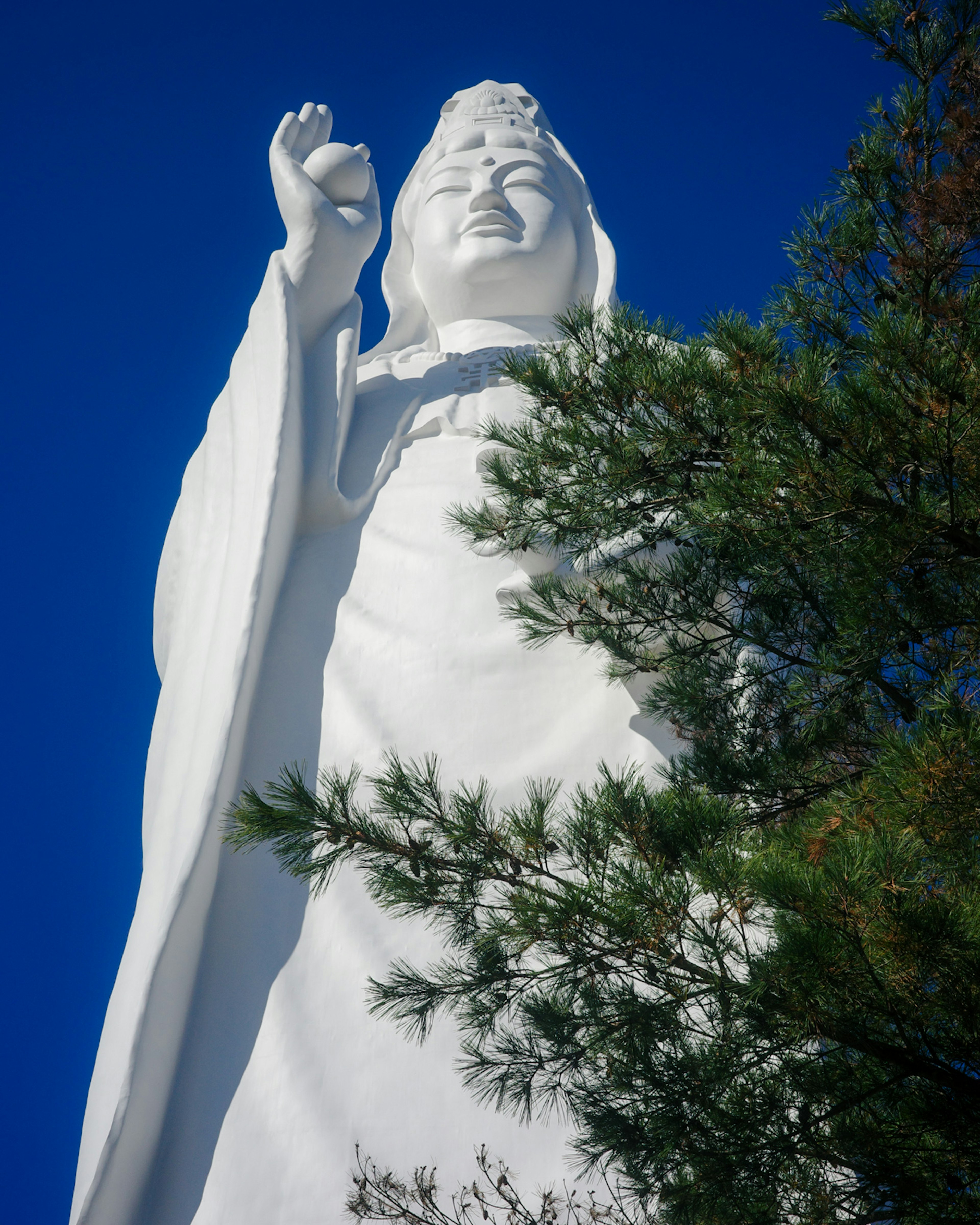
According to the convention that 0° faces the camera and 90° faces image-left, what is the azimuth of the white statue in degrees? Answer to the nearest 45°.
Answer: approximately 0°
